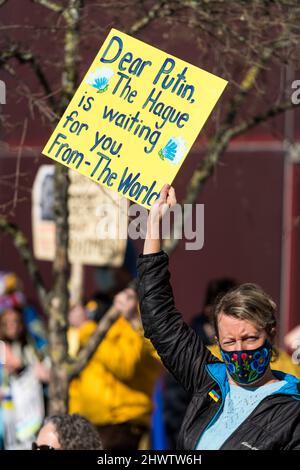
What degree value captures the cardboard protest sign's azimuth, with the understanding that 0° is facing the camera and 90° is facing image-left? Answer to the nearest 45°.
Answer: approximately 0°

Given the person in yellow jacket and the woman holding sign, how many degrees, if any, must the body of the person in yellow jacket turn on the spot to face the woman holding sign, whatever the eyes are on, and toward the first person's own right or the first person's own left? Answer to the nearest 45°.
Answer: approximately 90° to the first person's own left
